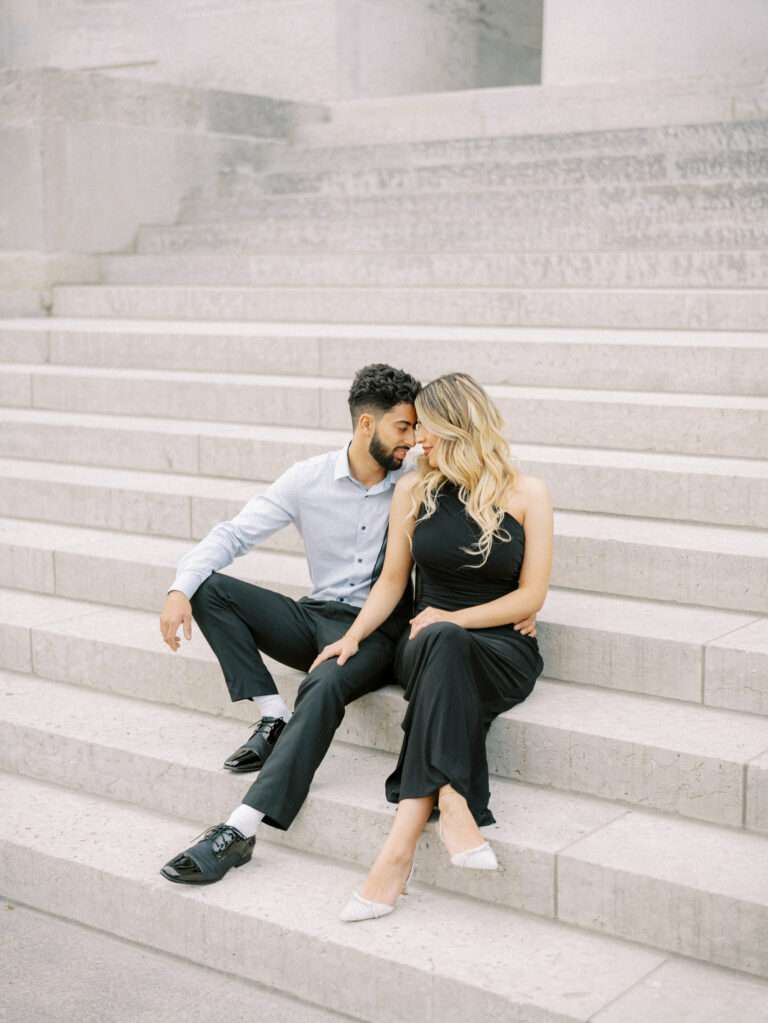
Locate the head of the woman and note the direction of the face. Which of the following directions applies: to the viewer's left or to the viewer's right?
to the viewer's left

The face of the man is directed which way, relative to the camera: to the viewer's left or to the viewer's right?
to the viewer's right

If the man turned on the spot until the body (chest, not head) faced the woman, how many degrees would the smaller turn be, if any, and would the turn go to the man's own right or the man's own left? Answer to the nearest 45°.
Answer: approximately 45° to the man's own left

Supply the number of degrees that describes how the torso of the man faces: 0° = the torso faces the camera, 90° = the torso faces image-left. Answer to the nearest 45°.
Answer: approximately 0°
